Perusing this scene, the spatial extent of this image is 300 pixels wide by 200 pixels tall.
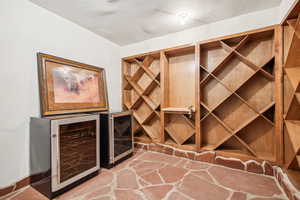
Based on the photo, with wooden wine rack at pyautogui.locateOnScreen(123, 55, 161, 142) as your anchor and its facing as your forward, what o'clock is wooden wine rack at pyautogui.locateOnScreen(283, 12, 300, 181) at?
wooden wine rack at pyautogui.locateOnScreen(283, 12, 300, 181) is roughly at 9 o'clock from wooden wine rack at pyautogui.locateOnScreen(123, 55, 161, 142).

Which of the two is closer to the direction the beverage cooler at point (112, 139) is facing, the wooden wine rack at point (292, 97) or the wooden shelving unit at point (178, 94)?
the wooden wine rack

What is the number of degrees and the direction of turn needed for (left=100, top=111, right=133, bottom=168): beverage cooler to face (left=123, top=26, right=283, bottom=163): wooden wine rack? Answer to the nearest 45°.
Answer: approximately 45° to its left

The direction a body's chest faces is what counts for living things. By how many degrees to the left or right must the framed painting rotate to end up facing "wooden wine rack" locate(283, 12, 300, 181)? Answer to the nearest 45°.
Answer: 0° — it already faces it

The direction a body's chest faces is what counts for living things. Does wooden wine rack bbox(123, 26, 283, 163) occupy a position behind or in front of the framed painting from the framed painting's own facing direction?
in front

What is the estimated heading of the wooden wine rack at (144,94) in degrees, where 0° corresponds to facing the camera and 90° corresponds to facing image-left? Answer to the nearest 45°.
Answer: approximately 45°

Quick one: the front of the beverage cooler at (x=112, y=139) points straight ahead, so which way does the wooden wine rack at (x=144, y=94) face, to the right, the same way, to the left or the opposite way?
to the right

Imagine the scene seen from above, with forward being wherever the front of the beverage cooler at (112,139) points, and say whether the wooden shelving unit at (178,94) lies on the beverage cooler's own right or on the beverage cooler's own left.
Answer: on the beverage cooler's own left

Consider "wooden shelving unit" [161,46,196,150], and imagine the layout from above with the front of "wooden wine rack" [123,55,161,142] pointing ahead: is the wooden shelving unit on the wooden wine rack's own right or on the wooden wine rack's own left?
on the wooden wine rack's own left

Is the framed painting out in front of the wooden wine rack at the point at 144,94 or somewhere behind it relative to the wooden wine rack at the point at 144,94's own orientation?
in front

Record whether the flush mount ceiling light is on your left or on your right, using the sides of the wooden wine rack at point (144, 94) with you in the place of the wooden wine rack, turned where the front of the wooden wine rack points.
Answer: on your left
